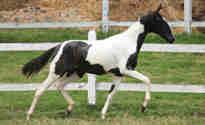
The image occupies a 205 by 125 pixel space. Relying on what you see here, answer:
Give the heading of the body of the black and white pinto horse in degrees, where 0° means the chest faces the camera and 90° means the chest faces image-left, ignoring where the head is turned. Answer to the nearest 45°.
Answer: approximately 270°
